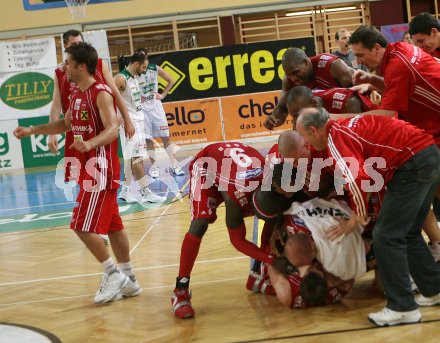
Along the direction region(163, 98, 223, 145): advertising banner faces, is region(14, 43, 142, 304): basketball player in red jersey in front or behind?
in front

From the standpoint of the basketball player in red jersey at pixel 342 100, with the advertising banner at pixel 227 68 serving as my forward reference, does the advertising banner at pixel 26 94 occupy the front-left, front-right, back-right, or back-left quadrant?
front-left

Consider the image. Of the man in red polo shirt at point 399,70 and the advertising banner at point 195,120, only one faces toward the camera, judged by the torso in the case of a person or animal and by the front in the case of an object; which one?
the advertising banner

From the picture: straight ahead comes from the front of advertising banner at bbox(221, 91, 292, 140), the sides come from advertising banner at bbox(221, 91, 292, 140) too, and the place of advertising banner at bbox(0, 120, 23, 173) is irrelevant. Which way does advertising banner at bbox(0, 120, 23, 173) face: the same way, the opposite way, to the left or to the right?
the same way

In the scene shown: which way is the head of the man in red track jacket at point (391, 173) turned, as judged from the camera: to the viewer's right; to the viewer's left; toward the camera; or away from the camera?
to the viewer's left

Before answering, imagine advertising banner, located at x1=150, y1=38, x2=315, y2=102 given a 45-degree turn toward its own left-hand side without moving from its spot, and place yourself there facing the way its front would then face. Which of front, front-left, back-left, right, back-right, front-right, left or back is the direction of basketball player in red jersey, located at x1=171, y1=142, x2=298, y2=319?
front-right

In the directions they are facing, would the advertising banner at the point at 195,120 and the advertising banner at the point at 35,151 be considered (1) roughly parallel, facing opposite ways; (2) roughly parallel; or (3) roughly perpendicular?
roughly parallel

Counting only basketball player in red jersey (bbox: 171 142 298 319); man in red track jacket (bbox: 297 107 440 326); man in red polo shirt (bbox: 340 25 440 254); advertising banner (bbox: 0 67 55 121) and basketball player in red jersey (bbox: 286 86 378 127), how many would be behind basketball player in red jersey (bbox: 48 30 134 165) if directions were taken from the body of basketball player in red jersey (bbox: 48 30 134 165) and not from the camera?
1

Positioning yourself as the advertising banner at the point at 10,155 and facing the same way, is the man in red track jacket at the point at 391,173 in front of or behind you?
in front

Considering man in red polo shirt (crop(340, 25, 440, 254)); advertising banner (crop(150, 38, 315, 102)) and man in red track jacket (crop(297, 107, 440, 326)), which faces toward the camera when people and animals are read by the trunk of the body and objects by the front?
the advertising banner

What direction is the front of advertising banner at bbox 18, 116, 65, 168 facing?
toward the camera

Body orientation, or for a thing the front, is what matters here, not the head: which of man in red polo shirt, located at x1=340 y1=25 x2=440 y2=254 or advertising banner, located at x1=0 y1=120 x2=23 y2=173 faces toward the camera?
the advertising banner

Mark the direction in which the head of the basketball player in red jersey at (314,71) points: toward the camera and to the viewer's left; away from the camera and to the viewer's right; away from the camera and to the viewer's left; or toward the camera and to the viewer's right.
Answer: toward the camera and to the viewer's left

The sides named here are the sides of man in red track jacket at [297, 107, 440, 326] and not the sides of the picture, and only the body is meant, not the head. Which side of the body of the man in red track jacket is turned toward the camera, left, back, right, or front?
left

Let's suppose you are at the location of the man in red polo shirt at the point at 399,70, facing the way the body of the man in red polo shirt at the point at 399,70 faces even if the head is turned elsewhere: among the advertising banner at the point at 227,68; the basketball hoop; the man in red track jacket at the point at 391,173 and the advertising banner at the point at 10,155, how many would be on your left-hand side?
1

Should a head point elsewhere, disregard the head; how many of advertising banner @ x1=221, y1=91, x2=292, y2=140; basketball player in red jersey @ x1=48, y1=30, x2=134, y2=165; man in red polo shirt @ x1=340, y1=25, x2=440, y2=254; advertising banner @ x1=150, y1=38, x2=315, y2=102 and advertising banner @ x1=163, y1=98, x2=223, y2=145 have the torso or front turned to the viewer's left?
1

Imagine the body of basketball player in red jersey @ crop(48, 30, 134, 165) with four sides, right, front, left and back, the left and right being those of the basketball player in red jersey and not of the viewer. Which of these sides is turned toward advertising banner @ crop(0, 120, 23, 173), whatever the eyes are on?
back
